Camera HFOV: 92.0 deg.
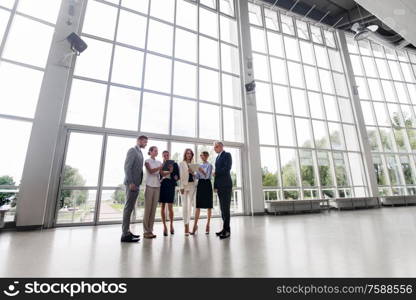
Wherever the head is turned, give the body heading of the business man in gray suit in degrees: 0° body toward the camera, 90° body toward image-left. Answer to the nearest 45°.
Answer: approximately 270°

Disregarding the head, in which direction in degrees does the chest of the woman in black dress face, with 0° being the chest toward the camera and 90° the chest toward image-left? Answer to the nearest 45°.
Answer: approximately 45°

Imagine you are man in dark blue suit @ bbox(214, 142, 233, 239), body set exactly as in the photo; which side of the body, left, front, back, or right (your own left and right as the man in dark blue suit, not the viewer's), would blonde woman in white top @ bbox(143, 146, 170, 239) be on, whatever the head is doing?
front

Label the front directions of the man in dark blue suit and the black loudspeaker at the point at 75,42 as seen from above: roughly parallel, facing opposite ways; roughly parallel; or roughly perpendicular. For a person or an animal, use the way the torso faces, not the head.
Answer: roughly parallel, facing opposite ways

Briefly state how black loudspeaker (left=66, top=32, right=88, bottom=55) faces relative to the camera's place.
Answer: facing the viewer and to the right of the viewer

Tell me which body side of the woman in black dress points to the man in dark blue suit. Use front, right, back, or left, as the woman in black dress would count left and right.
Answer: left

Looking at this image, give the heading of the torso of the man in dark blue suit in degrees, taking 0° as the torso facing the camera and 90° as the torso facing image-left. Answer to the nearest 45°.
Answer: approximately 90°

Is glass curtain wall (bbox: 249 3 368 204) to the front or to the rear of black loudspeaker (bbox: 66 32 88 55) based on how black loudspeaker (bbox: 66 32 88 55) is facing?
to the front
